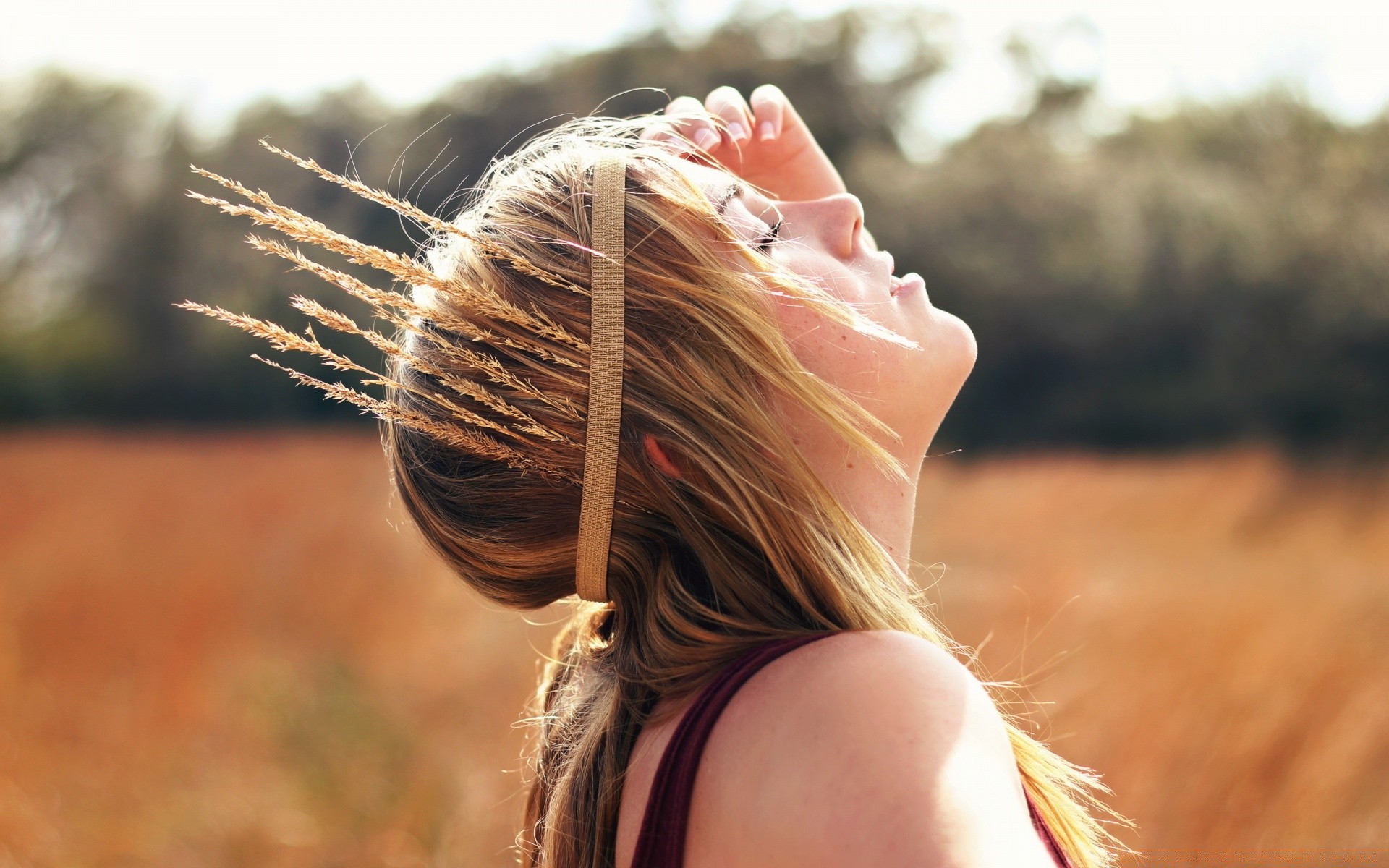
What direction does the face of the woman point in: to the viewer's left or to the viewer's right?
to the viewer's right

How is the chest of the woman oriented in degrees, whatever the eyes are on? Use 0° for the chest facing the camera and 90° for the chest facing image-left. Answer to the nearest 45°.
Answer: approximately 270°
